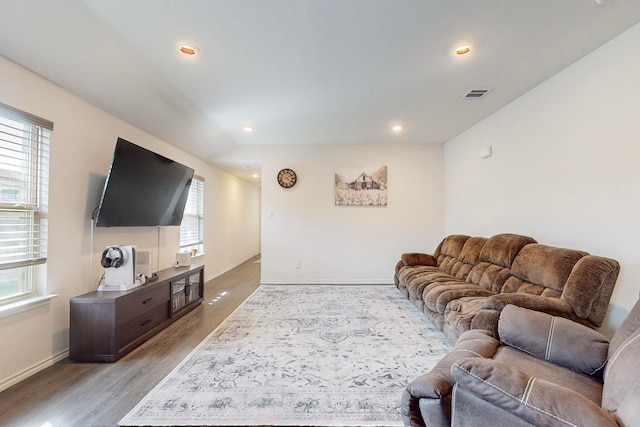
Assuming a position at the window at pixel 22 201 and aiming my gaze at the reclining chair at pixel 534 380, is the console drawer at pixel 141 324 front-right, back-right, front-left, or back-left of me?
front-left

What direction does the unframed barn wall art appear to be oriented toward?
toward the camera

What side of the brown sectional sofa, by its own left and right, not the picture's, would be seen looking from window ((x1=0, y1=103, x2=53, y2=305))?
front

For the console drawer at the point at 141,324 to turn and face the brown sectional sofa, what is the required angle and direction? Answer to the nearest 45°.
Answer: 0° — it already faces it

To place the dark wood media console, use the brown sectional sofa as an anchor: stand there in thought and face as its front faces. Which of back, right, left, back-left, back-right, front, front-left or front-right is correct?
front

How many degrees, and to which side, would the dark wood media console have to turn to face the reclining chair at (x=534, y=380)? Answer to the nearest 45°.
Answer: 0° — it already faces it

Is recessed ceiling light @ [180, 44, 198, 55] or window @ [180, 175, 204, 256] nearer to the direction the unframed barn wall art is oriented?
the recessed ceiling light

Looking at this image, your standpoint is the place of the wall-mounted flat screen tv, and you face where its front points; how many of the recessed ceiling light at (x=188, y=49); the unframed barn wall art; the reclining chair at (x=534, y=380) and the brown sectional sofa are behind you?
0

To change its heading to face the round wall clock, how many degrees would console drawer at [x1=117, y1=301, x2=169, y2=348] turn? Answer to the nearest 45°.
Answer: approximately 90° to its left

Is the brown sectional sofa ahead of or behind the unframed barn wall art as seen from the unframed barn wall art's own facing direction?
ahead

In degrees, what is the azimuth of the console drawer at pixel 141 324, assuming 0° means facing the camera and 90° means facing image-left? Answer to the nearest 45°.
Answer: approximately 315°

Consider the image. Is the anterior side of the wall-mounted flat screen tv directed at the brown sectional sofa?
yes

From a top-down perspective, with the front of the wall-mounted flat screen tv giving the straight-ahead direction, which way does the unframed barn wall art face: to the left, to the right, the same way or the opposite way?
to the right

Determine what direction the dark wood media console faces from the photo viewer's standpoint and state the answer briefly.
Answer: facing the viewer and to the right of the viewer

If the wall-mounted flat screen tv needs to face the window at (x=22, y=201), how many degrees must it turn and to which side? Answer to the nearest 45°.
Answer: approximately 90° to its right

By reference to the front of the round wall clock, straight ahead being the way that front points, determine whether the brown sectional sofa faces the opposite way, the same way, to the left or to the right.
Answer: to the right

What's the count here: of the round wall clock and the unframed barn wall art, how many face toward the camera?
2

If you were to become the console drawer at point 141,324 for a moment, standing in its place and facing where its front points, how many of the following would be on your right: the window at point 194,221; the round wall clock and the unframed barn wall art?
0

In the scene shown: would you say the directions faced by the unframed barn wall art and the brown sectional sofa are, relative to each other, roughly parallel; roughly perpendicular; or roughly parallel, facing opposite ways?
roughly perpendicular

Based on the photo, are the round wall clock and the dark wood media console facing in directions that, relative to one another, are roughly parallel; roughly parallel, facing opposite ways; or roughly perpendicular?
roughly perpendicular
